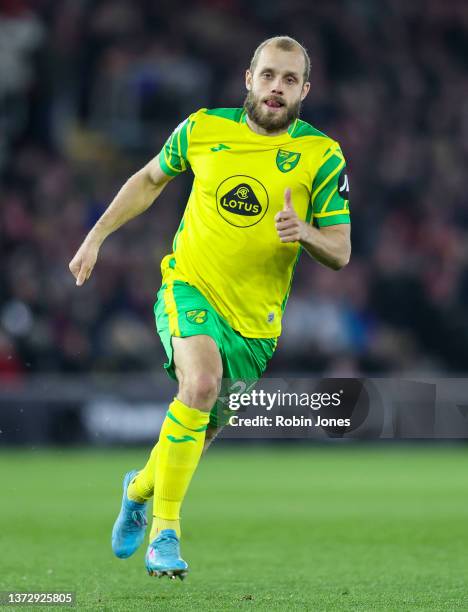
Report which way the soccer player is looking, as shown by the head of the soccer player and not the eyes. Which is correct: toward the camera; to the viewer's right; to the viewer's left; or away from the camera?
toward the camera

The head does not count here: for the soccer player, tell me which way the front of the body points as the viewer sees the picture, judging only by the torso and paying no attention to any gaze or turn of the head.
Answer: toward the camera
